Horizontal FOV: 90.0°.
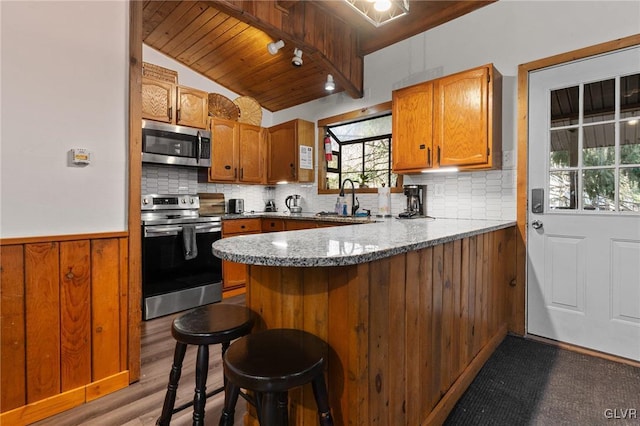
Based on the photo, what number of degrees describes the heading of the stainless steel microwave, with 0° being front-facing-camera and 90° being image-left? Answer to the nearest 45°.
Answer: approximately 315°

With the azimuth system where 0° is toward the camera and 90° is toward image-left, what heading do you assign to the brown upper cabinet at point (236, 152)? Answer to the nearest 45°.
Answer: approximately 315°

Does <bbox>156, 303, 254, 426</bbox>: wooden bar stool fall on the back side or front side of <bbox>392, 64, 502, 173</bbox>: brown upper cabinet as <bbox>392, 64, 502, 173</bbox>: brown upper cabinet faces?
on the front side

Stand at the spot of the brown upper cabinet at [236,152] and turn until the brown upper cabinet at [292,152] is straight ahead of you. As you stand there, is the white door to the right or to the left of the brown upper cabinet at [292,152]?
right

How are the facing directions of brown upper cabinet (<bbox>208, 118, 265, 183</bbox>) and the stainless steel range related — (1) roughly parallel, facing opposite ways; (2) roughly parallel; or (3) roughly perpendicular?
roughly parallel

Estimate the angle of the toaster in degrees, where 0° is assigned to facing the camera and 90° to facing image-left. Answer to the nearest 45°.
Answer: approximately 315°

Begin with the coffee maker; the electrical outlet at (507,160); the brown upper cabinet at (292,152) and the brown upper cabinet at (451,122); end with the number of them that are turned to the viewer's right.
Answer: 0

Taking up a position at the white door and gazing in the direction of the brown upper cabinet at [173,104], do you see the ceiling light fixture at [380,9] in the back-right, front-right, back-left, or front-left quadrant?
front-left

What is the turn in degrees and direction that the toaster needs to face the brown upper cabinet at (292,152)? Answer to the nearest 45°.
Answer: approximately 45° to its left

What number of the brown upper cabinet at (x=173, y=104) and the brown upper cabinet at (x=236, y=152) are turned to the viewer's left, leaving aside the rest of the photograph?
0

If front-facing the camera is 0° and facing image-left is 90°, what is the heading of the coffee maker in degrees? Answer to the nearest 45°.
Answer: approximately 45°

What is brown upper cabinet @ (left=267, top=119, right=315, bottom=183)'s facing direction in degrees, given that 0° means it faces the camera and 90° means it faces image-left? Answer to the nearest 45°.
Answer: approximately 45°
